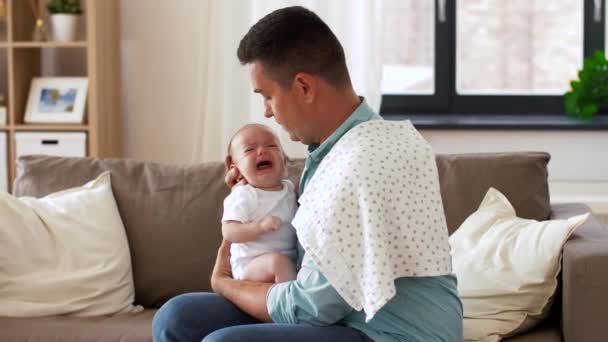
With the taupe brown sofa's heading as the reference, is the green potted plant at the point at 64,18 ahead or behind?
behind

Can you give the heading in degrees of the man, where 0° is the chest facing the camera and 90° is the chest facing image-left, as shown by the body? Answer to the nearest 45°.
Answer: approximately 90°

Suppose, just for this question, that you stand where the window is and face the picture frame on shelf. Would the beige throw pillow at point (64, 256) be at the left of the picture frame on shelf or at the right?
left

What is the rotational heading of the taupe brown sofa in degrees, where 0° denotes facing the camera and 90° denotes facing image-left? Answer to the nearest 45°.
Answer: approximately 0°

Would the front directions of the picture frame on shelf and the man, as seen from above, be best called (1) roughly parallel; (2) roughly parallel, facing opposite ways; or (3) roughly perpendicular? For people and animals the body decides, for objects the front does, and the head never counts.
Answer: roughly perpendicular

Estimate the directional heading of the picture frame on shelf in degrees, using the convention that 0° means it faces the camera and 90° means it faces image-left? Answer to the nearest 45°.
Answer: approximately 0°

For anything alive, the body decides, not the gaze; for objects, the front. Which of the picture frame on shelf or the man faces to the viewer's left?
the man

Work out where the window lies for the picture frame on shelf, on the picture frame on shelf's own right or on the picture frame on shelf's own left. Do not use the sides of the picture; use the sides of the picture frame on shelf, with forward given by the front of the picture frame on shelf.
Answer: on the picture frame on shelf's own left
